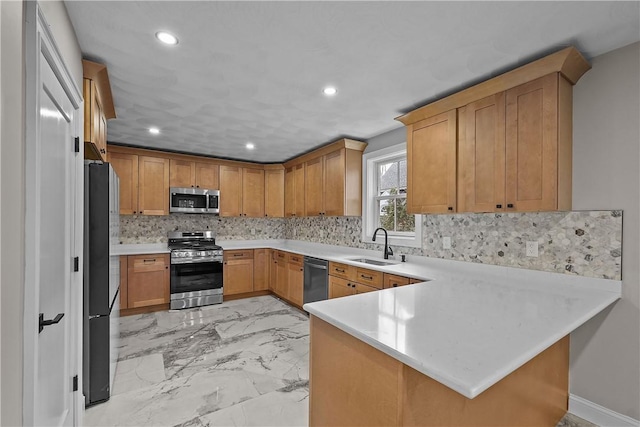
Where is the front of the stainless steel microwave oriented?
toward the camera

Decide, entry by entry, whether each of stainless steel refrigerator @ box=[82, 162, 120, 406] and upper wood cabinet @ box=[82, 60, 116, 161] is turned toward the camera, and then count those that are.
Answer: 0

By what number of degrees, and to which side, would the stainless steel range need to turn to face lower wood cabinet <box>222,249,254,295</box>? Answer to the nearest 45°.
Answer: approximately 90° to its left

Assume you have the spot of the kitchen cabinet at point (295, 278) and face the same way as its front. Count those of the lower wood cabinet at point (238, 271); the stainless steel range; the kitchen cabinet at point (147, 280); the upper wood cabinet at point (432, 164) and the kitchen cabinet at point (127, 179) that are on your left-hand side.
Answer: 1

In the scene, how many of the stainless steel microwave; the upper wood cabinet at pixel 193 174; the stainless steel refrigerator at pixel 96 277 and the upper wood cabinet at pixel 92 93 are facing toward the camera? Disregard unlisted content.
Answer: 2

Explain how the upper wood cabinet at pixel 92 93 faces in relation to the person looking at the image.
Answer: facing to the right of the viewer

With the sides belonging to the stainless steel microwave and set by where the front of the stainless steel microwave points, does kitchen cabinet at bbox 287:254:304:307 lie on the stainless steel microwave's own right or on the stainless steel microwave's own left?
on the stainless steel microwave's own left

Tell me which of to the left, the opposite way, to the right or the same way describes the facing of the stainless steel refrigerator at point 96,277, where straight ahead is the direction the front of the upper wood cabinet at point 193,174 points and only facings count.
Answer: to the left

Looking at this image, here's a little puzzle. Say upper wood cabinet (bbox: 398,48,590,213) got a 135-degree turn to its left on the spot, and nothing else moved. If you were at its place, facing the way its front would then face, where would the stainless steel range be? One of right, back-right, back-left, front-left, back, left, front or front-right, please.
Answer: back

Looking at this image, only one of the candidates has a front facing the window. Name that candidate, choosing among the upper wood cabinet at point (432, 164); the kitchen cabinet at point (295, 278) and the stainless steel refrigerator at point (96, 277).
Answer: the stainless steel refrigerator

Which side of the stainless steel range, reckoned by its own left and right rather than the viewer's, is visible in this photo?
front

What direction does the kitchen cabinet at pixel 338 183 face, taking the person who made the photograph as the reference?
facing the viewer and to the left of the viewer

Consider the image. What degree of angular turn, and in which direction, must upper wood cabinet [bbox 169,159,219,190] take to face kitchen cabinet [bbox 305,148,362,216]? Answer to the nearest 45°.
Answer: approximately 45° to its left

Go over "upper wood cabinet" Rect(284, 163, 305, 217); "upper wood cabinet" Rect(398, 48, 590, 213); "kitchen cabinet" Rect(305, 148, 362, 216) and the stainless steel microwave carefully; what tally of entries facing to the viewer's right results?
0

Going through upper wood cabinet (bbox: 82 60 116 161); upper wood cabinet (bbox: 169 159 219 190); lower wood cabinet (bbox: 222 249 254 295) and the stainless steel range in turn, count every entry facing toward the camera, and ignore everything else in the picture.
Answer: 3

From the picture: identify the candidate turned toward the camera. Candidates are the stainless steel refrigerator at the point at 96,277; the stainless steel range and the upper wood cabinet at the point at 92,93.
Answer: the stainless steel range

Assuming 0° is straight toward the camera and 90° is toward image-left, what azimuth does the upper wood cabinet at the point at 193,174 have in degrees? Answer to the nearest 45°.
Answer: approximately 0°
